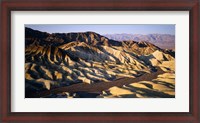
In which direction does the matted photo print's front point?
toward the camera
